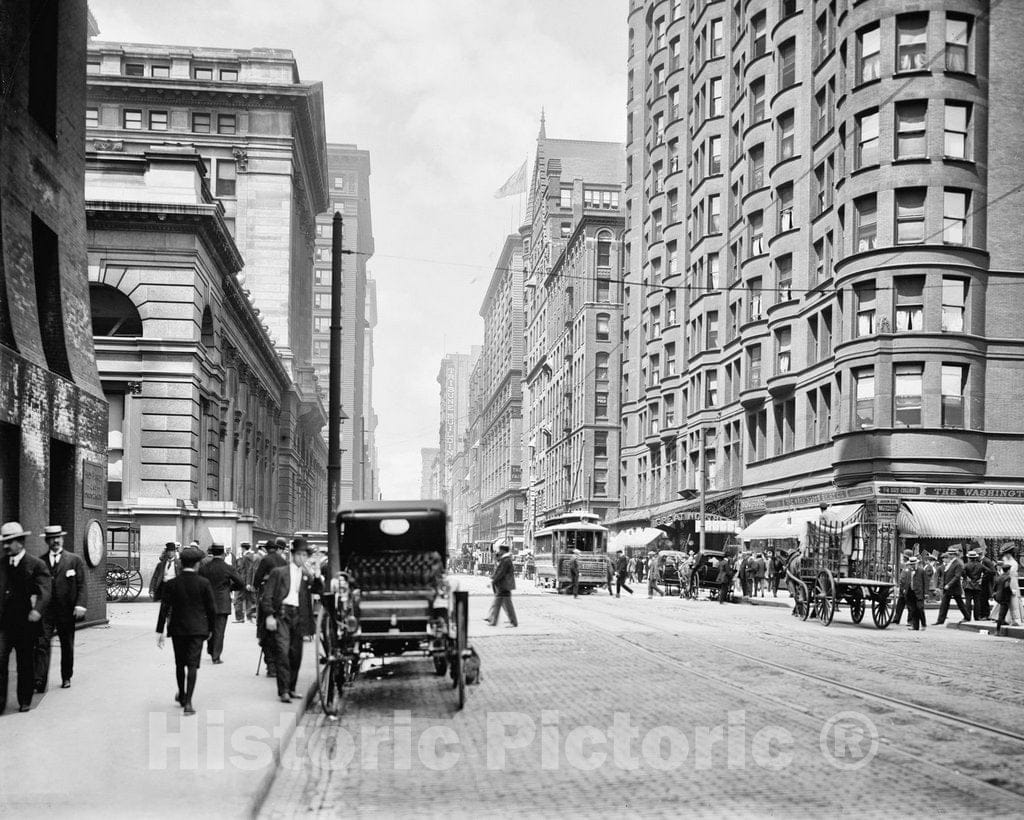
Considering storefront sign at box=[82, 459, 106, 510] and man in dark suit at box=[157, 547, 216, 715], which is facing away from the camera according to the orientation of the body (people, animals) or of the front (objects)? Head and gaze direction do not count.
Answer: the man in dark suit

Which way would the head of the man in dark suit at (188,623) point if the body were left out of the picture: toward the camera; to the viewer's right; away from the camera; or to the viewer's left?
away from the camera

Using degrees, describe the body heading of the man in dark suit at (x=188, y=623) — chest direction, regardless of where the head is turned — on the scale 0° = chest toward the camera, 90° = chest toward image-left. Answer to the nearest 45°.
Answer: approximately 180°

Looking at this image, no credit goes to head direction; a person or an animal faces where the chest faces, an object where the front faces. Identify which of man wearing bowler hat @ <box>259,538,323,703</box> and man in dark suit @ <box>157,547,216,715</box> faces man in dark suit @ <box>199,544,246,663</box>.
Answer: man in dark suit @ <box>157,547,216,715</box>

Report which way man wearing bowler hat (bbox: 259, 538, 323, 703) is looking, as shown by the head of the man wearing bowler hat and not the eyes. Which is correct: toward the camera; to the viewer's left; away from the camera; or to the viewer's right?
toward the camera

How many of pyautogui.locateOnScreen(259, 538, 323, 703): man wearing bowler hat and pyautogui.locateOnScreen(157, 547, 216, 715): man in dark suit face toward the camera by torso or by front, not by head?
1

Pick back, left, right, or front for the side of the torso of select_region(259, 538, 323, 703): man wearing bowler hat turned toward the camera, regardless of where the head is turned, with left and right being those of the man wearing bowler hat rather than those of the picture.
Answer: front

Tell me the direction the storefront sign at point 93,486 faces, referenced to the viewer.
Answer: facing the viewer and to the right of the viewer

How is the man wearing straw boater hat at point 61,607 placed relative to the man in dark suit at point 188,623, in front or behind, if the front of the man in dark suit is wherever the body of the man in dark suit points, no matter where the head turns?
in front

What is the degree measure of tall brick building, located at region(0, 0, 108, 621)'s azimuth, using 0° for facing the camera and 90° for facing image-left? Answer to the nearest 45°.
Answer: approximately 315°
